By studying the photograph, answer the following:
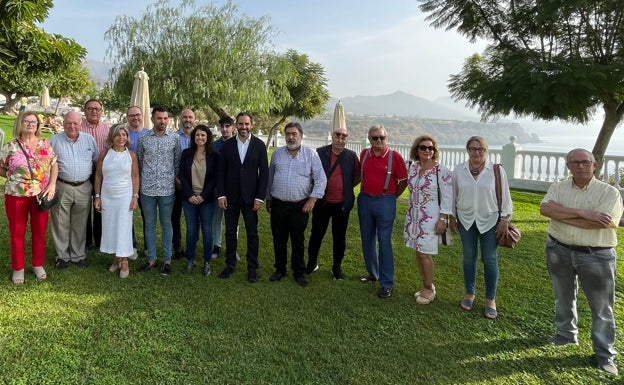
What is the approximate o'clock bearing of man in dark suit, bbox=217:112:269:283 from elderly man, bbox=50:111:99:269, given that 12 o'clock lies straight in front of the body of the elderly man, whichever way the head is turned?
The man in dark suit is roughly at 10 o'clock from the elderly man.

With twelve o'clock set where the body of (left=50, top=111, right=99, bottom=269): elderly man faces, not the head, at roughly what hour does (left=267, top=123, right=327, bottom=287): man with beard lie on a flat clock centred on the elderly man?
The man with beard is roughly at 10 o'clock from the elderly man.

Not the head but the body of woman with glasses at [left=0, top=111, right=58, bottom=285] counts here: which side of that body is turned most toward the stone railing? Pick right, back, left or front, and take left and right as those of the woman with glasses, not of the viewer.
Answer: left

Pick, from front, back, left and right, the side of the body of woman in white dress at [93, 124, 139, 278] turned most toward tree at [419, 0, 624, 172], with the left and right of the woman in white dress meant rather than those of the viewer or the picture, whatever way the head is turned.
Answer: left

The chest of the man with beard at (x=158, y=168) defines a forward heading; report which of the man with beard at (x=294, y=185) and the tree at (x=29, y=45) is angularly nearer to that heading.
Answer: the man with beard

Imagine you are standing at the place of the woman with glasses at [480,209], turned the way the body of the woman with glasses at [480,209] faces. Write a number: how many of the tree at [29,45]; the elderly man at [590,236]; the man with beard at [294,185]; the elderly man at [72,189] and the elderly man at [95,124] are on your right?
4

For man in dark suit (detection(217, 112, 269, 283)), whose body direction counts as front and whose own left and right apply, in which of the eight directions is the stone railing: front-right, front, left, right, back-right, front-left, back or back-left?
back-left

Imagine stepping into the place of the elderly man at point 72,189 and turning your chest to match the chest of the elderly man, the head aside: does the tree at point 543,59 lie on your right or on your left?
on your left

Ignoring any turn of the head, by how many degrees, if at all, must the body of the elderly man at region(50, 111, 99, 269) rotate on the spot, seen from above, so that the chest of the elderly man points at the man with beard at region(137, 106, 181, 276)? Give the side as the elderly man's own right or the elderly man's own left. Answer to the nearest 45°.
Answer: approximately 45° to the elderly man's own left
